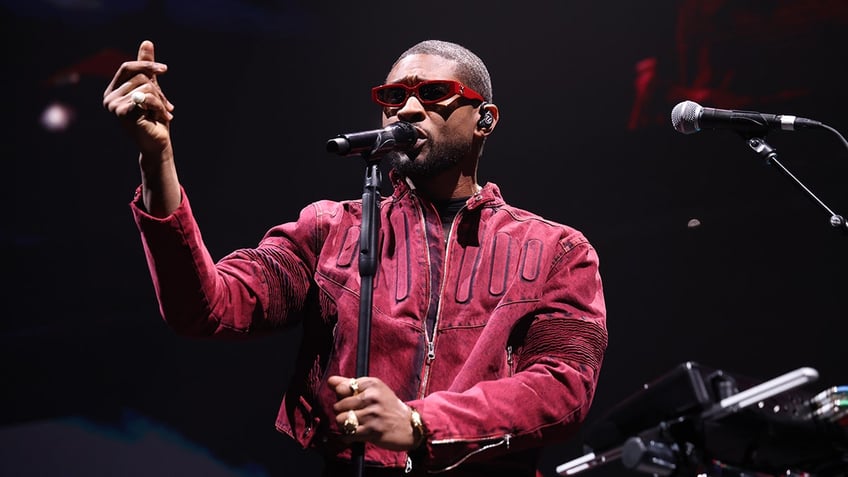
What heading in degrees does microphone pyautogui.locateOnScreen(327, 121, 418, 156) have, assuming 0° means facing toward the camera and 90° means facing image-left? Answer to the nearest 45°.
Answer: approximately 270°

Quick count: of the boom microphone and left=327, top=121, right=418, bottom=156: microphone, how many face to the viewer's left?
1

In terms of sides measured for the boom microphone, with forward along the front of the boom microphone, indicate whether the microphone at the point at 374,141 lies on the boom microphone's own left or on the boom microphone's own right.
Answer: on the boom microphone's own left

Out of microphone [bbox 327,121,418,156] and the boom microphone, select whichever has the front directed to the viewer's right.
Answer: the microphone

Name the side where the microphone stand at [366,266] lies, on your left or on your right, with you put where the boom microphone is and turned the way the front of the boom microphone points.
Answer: on your left

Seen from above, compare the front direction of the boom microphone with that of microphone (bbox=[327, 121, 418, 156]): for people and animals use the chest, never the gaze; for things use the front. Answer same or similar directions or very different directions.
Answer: very different directions

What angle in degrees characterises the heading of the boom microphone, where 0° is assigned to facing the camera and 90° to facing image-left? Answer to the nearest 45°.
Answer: approximately 90°

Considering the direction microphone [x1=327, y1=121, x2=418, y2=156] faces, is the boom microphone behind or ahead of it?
ahead
